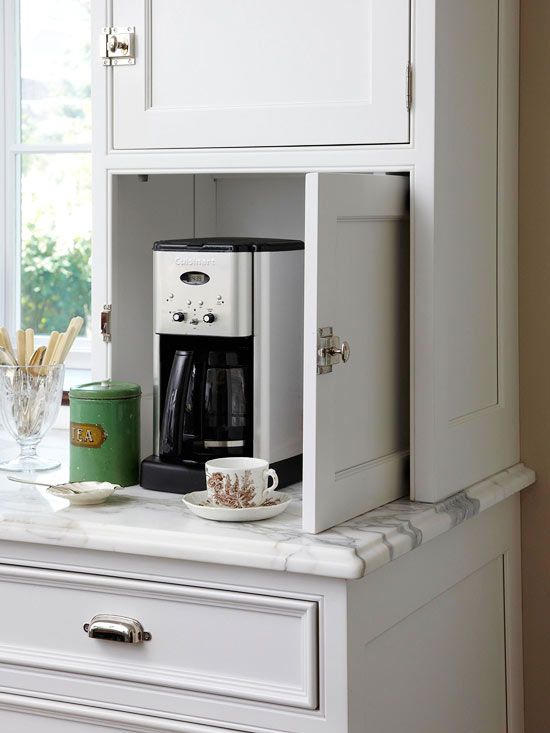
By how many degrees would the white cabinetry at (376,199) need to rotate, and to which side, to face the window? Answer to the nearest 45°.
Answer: approximately 90° to its right

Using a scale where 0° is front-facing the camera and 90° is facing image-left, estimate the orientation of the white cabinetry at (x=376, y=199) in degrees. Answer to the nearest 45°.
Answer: approximately 45°

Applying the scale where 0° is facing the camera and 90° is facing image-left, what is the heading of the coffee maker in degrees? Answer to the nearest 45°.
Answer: approximately 45°

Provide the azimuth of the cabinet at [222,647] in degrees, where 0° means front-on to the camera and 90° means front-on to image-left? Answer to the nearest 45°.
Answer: approximately 45°
